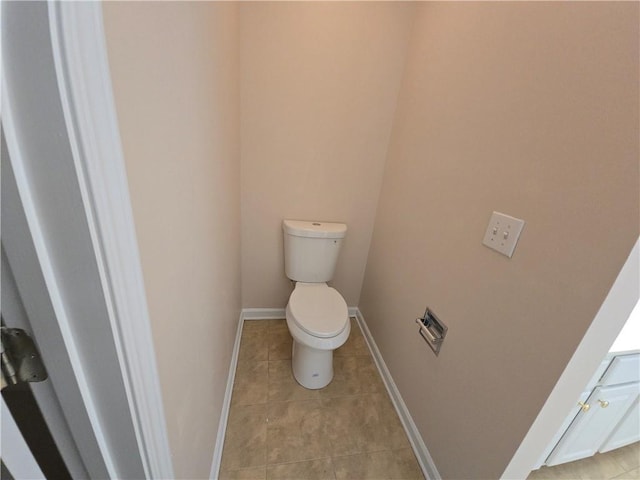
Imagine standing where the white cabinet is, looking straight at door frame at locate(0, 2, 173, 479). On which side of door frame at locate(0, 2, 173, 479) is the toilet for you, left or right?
right

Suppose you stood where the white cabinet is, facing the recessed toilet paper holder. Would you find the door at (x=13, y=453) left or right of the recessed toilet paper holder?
left

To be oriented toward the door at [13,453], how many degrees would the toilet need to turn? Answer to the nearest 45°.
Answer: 0° — it already faces it

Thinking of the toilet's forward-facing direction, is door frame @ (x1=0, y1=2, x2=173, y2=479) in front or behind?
in front

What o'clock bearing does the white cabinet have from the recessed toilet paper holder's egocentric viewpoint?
The white cabinet is roughly at 7 o'clock from the recessed toilet paper holder.

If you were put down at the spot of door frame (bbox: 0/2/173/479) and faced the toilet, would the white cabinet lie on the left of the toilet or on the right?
right

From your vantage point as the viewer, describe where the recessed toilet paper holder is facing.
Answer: facing the viewer and to the left of the viewer

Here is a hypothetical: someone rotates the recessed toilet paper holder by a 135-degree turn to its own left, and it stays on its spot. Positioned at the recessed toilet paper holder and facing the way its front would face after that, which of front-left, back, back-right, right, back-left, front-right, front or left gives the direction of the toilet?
back

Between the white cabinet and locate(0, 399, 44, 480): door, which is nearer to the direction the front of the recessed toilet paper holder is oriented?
the door

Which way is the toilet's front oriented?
toward the camera
